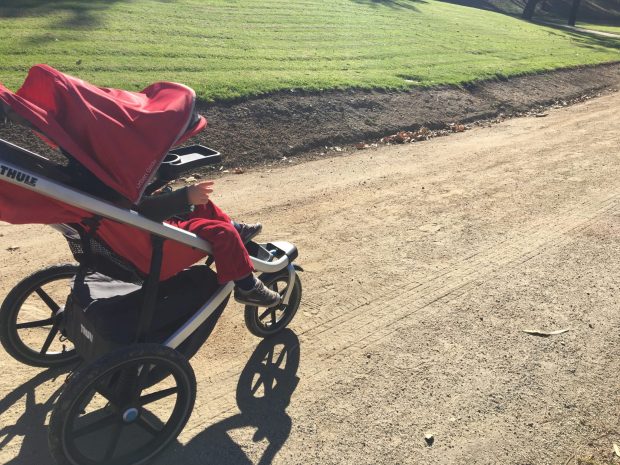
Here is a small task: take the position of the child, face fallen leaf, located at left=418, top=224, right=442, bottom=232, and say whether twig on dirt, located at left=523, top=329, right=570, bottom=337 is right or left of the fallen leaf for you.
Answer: right

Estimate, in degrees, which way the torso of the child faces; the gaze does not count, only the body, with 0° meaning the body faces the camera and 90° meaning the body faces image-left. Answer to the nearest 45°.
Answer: approximately 270°

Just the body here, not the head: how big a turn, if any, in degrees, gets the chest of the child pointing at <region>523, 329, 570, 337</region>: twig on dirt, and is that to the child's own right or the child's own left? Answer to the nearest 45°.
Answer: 0° — they already face it

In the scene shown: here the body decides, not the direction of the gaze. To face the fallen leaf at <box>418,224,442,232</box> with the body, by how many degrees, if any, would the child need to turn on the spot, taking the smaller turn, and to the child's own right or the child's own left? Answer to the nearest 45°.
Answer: approximately 45° to the child's own left
